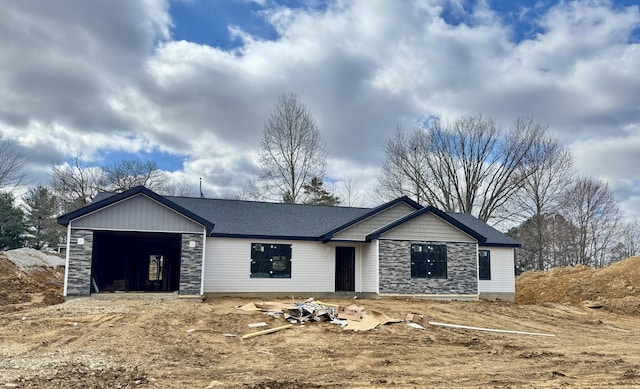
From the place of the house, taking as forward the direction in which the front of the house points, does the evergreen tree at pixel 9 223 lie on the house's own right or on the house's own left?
on the house's own right

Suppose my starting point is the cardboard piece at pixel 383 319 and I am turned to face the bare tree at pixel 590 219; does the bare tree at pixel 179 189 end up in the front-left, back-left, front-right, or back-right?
front-left

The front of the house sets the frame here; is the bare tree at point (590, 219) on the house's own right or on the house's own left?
on the house's own left

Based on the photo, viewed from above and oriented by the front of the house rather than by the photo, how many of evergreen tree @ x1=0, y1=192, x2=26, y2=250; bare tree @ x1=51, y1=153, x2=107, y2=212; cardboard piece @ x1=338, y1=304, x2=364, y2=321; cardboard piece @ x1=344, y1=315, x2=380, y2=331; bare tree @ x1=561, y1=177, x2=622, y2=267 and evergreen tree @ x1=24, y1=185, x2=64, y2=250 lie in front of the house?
2

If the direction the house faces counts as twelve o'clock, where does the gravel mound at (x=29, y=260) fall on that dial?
The gravel mound is roughly at 4 o'clock from the house.

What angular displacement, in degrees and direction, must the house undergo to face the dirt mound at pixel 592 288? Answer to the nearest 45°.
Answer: approximately 90° to its left

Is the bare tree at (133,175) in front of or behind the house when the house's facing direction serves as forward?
behind

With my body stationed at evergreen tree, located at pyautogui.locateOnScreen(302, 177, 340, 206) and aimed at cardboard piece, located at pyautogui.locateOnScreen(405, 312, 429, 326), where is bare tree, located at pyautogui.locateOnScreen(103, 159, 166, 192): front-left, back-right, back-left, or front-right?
back-right

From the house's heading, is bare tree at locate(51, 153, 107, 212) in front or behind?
behind

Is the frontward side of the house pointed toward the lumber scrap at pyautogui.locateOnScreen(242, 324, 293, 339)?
yes

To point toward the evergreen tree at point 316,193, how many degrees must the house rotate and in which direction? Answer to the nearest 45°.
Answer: approximately 180°

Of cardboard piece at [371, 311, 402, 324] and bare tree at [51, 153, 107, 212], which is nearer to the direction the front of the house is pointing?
the cardboard piece

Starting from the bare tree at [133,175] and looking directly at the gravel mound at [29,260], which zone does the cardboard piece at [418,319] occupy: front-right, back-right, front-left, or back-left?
front-left

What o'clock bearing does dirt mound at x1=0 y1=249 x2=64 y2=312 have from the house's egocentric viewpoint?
The dirt mound is roughly at 3 o'clock from the house.

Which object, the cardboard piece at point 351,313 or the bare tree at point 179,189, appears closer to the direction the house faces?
the cardboard piece

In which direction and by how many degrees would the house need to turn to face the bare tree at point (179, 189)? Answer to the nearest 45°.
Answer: approximately 180°

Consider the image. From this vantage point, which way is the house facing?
toward the camera
